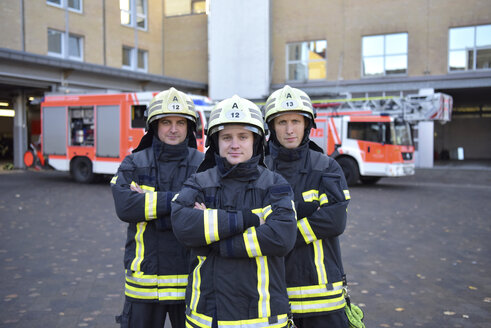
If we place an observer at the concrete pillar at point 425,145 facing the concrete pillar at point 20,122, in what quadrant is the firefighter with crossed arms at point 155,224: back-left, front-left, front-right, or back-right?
front-left

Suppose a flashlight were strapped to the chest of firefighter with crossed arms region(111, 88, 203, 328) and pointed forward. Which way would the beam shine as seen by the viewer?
toward the camera

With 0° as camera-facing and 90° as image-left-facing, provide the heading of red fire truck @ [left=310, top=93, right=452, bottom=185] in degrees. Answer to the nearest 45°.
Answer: approximately 315°

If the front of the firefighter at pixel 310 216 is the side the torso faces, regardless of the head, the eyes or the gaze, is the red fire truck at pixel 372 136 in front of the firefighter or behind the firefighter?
behind

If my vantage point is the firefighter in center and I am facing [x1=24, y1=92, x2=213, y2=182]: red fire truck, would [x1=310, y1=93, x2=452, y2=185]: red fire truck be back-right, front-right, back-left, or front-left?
front-right

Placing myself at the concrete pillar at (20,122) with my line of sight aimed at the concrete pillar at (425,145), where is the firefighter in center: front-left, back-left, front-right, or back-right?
front-right

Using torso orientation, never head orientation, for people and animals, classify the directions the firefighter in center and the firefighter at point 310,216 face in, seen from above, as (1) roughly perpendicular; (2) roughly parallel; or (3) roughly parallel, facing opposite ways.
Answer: roughly parallel

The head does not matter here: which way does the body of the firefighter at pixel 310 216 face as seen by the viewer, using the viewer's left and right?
facing the viewer

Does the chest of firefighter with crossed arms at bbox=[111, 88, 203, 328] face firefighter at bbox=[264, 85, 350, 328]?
no

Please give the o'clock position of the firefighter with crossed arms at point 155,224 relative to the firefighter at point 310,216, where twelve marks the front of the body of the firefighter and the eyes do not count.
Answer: The firefighter with crossed arms is roughly at 3 o'clock from the firefighter.

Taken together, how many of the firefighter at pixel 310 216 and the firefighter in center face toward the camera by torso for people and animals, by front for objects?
2

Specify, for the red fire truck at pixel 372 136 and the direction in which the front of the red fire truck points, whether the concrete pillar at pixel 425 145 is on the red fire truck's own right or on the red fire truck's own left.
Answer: on the red fire truck's own left

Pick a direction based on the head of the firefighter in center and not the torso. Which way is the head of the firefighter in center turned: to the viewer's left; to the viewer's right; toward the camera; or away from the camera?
toward the camera

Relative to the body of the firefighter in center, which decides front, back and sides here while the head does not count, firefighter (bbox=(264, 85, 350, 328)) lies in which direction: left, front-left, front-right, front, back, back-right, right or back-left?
back-left

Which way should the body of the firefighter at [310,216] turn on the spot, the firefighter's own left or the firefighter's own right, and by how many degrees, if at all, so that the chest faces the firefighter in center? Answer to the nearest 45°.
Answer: approximately 45° to the firefighter's own right

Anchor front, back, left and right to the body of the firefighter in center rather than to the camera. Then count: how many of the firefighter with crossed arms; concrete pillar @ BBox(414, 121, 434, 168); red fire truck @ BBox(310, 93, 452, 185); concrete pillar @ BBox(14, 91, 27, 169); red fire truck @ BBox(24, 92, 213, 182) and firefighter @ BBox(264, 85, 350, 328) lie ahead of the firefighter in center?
0

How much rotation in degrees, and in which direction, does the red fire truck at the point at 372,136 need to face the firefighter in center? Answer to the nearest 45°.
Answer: approximately 45° to its right
